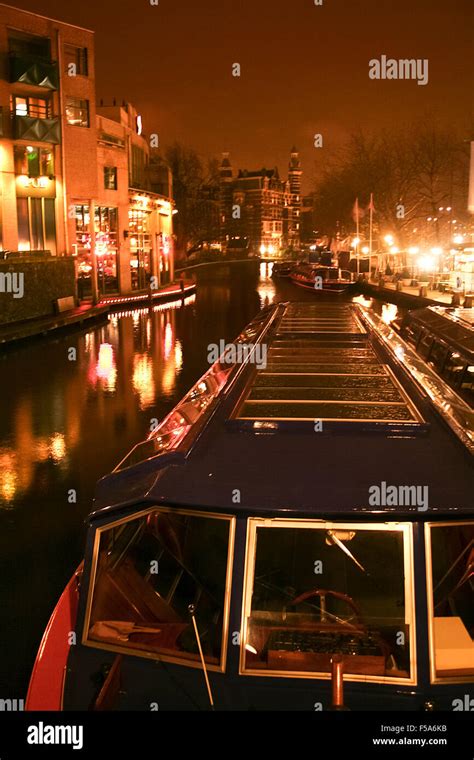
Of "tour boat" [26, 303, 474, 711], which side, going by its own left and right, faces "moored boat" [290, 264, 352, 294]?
back

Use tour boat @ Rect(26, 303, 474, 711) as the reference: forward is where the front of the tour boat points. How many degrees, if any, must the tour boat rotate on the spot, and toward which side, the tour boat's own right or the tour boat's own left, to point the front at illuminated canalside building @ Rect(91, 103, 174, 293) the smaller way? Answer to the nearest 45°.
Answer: approximately 180°

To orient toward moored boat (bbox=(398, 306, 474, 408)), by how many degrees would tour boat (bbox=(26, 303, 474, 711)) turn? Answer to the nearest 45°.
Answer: approximately 180°

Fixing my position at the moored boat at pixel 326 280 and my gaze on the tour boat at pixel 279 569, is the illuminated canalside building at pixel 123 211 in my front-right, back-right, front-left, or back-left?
front-right

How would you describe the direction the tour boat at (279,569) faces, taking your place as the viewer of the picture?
facing the viewer
